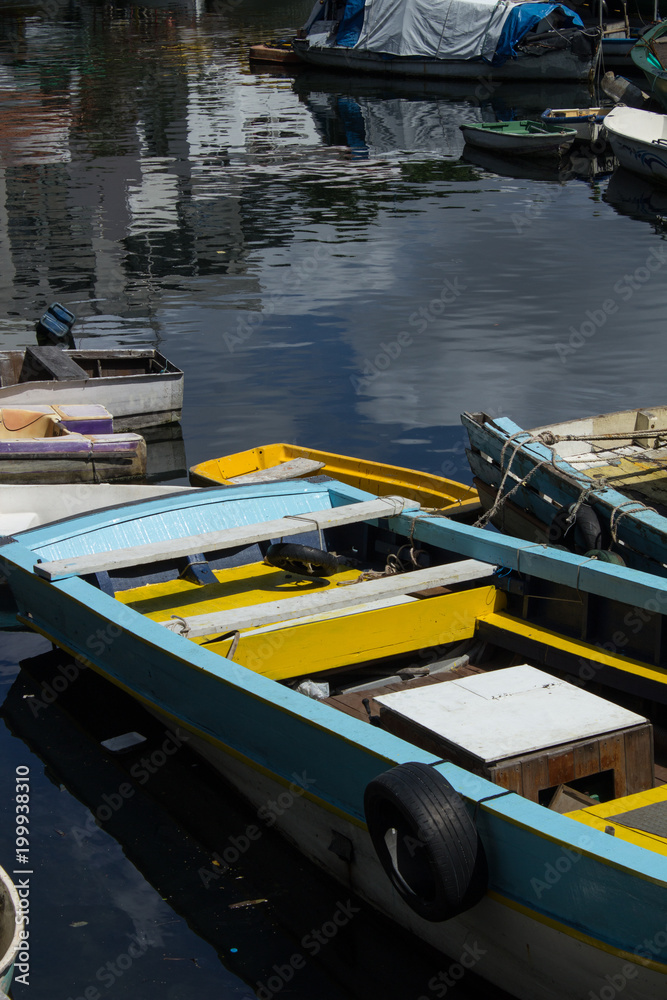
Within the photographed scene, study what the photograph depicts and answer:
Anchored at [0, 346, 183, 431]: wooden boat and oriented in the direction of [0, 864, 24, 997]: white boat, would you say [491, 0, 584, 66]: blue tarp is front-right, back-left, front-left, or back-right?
back-left

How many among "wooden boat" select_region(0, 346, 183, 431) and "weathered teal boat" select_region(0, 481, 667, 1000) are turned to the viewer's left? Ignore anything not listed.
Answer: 1

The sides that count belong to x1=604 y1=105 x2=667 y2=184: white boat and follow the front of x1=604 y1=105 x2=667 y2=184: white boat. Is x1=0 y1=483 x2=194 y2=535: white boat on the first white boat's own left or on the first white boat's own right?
on the first white boat's own left

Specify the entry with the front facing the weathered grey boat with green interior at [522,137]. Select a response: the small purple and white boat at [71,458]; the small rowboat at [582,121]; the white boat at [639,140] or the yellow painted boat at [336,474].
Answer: the white boat

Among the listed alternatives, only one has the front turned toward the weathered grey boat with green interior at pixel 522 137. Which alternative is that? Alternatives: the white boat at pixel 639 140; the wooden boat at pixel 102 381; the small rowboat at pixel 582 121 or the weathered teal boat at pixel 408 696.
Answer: the white boat

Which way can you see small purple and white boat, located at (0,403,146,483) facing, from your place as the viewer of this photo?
facing to the left of the viewer

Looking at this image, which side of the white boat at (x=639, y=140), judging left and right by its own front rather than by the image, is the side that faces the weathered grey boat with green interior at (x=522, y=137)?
front
